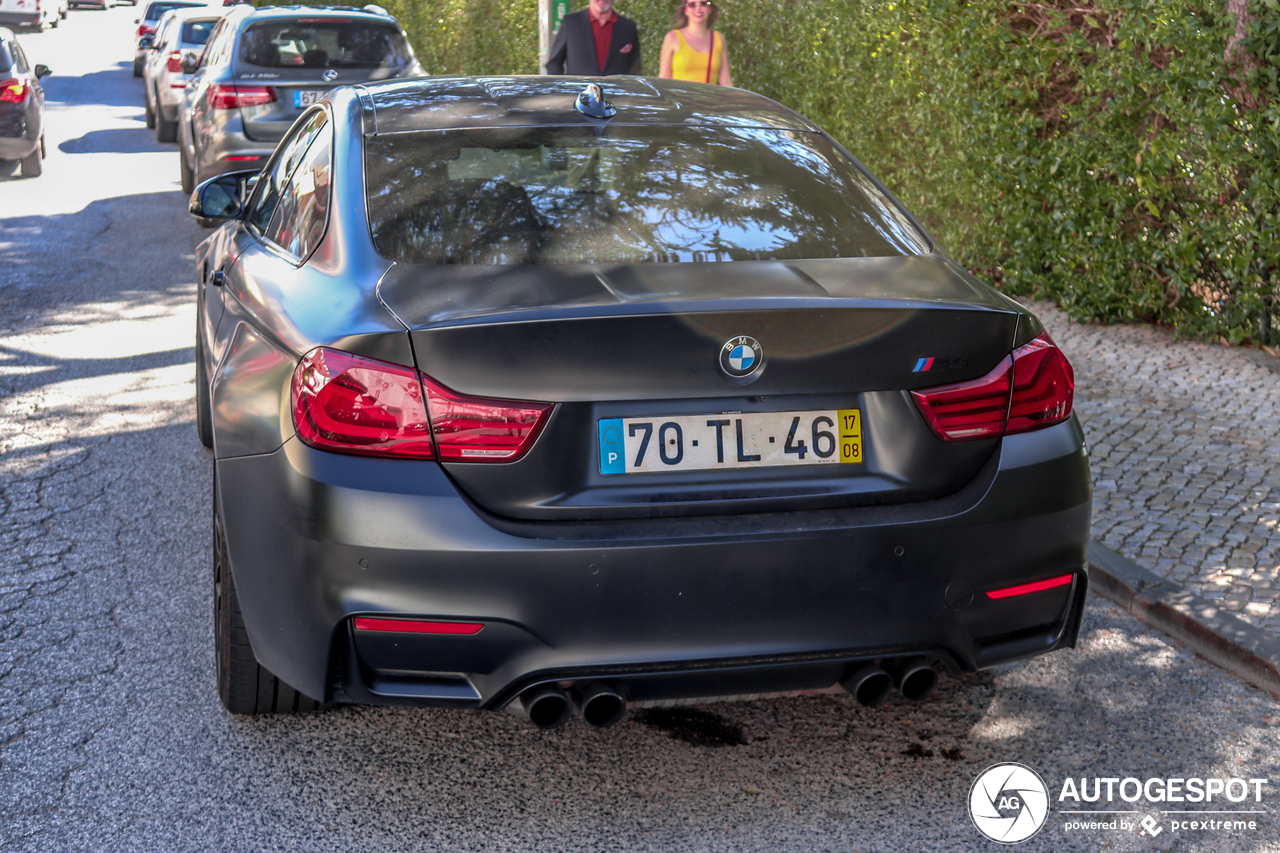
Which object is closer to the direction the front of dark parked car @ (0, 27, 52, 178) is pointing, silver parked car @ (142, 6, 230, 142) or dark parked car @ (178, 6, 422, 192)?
the silver parked car

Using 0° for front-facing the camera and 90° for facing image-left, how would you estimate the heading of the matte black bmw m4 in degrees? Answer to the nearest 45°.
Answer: approximately 180°

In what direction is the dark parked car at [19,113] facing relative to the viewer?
away from the camera

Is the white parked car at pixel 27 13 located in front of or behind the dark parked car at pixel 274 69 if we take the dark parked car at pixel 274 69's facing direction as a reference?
in front

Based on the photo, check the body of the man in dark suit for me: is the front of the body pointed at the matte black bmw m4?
yes

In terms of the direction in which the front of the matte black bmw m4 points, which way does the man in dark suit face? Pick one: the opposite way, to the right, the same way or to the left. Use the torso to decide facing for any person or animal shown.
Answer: the opposite way

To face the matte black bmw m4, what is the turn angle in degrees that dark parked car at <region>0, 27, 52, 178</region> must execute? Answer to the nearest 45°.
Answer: approximately 180°

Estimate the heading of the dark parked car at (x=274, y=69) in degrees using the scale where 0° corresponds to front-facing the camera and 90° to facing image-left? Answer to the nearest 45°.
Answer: approximately 180°

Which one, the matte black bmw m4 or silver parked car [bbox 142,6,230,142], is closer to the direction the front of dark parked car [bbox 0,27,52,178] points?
the silver parked car

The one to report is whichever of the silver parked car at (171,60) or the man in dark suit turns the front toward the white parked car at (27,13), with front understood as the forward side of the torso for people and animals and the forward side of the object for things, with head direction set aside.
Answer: the silver parked car

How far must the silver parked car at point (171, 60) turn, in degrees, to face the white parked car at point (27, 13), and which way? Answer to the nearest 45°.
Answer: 0° — it already faces it

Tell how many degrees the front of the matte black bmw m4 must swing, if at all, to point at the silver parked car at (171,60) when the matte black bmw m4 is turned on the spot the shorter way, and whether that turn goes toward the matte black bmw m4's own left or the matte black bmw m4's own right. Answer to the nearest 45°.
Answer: approximately 45° to the matte black bmw m4's own left

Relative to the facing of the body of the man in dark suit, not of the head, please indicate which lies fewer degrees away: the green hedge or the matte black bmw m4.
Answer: the matte black bmw m4

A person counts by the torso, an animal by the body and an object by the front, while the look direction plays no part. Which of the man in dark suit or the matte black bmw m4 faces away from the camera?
the matte black bmw m4

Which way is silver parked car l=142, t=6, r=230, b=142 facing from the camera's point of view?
away from the camera
